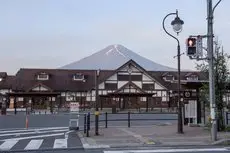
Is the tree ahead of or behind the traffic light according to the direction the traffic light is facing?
behind

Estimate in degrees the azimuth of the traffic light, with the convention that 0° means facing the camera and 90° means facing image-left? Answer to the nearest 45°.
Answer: approximately 0°

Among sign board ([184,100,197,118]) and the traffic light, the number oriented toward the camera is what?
2
